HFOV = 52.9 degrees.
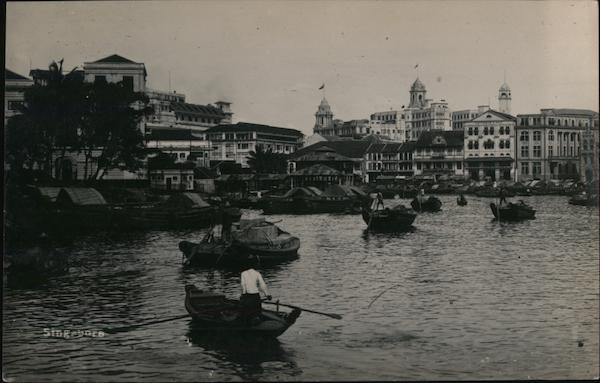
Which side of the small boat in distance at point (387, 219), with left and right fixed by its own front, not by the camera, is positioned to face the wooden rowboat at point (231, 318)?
right

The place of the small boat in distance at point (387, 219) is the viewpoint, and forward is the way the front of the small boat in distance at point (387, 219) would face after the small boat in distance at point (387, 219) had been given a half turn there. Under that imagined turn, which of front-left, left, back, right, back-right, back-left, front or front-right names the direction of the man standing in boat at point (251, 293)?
left

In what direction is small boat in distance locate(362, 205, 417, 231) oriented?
to the viewer's right

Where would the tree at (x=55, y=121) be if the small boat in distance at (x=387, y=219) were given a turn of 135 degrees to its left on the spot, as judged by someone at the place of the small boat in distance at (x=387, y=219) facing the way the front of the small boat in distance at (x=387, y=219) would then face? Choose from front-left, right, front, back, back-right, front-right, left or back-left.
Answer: front-left

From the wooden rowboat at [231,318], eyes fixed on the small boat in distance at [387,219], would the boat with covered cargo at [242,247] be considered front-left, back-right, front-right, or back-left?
front-left

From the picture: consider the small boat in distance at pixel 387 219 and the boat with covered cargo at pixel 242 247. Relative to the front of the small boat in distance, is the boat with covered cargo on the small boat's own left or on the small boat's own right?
on the small boat's own right
